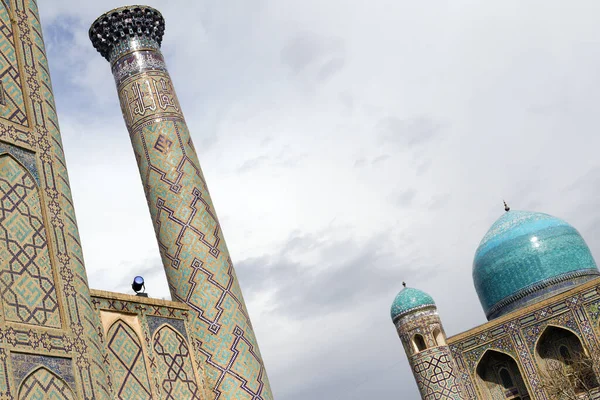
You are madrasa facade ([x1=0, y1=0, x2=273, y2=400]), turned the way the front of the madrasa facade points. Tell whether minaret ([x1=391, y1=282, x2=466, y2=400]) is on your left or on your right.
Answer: on your left

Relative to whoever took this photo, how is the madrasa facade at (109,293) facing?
facing the viewer and to the right of the viewer

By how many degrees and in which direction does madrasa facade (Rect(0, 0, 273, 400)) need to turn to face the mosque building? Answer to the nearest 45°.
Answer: approximately 90° to its left
